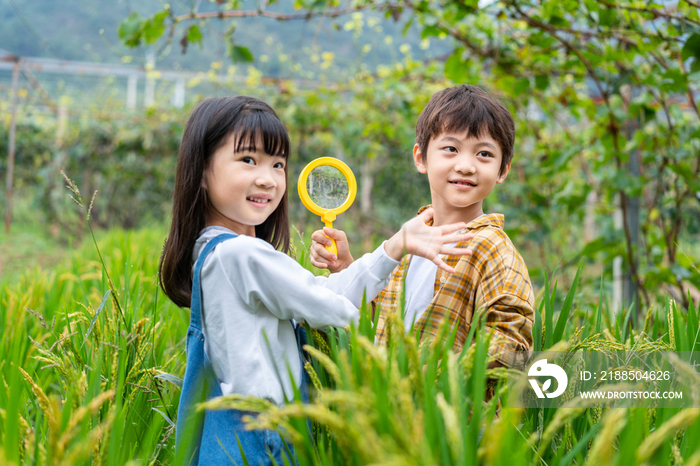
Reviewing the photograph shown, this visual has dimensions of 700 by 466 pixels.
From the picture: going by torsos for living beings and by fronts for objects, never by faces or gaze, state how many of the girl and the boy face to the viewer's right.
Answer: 1

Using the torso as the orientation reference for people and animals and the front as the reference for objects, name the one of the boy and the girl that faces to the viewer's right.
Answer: the girl

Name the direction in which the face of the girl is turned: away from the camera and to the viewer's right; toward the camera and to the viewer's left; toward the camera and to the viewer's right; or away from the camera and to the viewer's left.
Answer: toward the camera and to the viewer's right

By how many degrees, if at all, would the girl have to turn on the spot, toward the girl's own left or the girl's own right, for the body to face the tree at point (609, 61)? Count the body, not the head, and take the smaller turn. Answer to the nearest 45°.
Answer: approximately 45° to the girl's own left

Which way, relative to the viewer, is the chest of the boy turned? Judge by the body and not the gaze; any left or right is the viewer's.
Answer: facing the viewer and to the left of the viewer

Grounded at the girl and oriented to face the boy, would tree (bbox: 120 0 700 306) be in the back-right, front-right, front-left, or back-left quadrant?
front-left

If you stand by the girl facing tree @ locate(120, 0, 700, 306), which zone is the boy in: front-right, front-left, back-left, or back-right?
front-right

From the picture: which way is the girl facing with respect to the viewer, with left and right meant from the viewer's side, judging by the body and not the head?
facing to the right of the viewer
